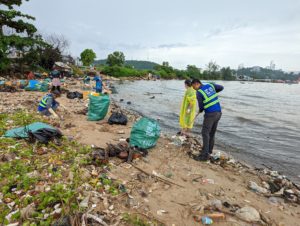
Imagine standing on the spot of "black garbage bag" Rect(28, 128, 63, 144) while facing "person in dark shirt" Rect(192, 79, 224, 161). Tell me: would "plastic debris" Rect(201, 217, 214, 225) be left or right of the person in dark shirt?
right

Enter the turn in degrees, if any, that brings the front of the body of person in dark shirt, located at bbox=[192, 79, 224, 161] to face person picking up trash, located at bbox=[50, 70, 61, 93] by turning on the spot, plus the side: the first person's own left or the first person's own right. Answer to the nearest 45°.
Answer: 0° — they already face them

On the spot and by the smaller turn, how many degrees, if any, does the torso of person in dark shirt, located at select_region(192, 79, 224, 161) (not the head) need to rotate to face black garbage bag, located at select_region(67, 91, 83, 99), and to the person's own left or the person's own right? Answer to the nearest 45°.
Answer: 0° — they already face it

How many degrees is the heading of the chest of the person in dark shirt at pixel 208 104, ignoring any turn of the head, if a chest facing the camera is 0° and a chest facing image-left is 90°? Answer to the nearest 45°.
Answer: approximately 135°
